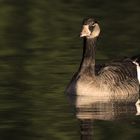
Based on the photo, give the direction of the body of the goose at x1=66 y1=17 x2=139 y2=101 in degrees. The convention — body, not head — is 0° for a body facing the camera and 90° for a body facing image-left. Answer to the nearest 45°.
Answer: approximately 45°
